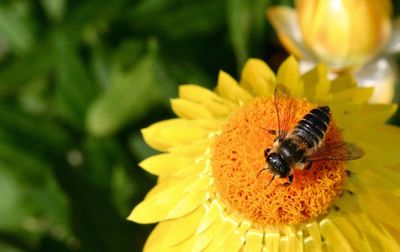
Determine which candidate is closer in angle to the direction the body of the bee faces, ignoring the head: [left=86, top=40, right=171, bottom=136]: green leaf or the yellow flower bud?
the green leaf

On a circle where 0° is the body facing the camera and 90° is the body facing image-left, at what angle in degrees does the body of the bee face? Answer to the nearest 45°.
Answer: approximately 45°

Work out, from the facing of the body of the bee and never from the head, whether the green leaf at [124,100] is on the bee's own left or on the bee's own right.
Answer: on the bee's own right
